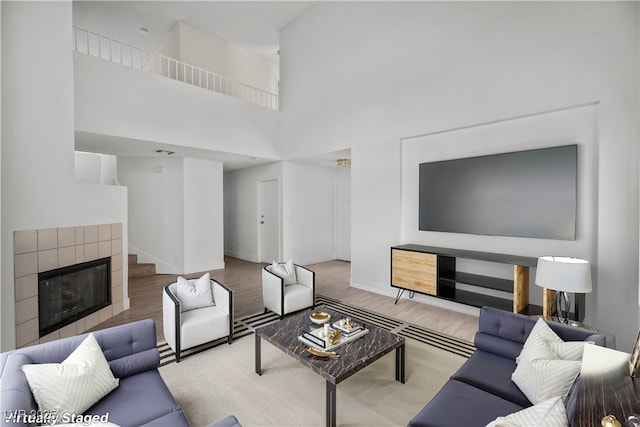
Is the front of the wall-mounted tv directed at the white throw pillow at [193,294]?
yes

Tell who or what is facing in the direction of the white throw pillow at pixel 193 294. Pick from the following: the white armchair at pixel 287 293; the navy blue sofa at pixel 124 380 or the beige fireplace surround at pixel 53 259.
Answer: the beige fireplace surround

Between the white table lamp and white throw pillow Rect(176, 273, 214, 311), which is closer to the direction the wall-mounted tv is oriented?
the white throw pillow

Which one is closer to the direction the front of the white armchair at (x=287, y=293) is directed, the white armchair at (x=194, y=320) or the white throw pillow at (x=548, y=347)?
the white throw pillow

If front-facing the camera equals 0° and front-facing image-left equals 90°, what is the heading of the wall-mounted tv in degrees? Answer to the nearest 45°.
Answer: approximately 45°

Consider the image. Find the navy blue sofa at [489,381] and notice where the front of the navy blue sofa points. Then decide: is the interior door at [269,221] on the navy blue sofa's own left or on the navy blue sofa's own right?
on the navy blue sofa's own right

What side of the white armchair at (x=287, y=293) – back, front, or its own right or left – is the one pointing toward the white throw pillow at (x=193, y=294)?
right

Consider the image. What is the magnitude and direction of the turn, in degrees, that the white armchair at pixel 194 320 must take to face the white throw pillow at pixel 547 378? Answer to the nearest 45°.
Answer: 0° — it already faces it

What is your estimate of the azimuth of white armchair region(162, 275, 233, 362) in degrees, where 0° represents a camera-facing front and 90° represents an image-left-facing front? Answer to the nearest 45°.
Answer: approximately 315°
